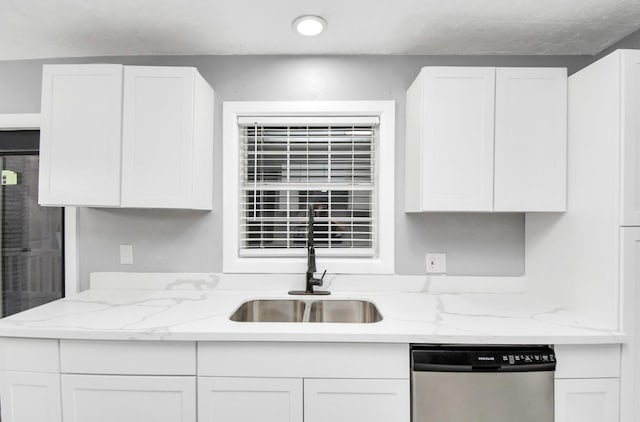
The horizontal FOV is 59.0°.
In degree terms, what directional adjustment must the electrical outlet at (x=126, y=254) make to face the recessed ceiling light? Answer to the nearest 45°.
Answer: approximately 45° to its left

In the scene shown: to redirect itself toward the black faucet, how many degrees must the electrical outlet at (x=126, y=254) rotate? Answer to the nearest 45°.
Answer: approximately 45° to its left

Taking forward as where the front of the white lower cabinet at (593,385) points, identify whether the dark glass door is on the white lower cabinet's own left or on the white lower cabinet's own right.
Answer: on the white lower cabinet's own right

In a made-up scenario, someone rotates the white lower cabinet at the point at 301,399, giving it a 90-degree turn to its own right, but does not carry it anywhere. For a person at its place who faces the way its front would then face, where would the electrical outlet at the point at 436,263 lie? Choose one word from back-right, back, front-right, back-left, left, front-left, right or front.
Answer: back-right

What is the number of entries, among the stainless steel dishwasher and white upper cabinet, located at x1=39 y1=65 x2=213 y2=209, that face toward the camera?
2

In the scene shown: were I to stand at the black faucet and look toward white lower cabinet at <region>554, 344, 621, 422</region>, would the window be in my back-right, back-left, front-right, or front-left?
back-left

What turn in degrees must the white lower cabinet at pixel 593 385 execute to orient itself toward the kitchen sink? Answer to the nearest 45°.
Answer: approximately 90° to its right

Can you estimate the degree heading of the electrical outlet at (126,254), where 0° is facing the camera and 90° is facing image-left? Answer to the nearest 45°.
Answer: approximately 0°
